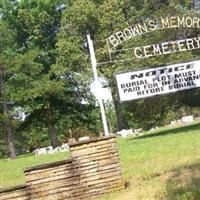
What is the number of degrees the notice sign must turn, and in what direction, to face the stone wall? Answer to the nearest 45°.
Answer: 0° — it already faces it

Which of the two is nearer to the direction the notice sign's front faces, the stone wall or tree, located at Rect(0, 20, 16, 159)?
the stone wall

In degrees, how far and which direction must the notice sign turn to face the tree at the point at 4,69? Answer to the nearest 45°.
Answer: approximately 135° to its right

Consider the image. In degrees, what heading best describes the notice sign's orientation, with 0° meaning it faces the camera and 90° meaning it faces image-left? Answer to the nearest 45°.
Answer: approximately 0°
